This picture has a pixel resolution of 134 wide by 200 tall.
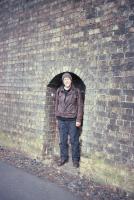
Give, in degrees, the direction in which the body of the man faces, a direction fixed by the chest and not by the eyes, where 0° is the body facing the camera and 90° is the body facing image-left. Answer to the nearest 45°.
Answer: approximately 0°
